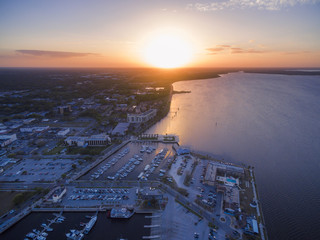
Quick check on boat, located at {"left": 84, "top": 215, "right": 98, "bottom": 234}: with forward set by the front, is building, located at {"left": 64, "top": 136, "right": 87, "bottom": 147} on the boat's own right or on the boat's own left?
on the boat's own left

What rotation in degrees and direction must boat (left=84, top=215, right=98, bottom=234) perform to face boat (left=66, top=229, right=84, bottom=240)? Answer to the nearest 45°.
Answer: approximately 180°

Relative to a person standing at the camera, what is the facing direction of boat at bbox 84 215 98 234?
facing away from the viewer and to the right of the viewer

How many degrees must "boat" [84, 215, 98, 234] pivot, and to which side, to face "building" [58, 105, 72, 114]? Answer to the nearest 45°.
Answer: approximately 45° to its left

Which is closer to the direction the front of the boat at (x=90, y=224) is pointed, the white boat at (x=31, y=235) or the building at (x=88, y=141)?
the building

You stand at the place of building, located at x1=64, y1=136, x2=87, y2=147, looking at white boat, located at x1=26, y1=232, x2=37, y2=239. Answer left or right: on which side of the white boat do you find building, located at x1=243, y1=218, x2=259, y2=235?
left

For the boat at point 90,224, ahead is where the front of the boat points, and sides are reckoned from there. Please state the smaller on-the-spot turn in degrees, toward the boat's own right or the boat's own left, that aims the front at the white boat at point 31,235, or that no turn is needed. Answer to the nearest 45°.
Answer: approximately 135° to the boat's own left

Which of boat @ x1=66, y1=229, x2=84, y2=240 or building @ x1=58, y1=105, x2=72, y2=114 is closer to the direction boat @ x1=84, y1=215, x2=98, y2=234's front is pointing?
the building

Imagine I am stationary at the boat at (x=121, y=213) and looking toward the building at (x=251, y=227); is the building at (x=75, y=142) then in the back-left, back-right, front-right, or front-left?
back-left

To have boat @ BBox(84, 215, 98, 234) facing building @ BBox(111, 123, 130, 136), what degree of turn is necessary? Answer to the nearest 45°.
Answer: approximately 45° to its left

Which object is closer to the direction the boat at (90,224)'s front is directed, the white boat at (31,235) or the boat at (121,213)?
the boat

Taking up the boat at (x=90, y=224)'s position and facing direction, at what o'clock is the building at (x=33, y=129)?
The building is roughly at 10 o'clock from the boat.
